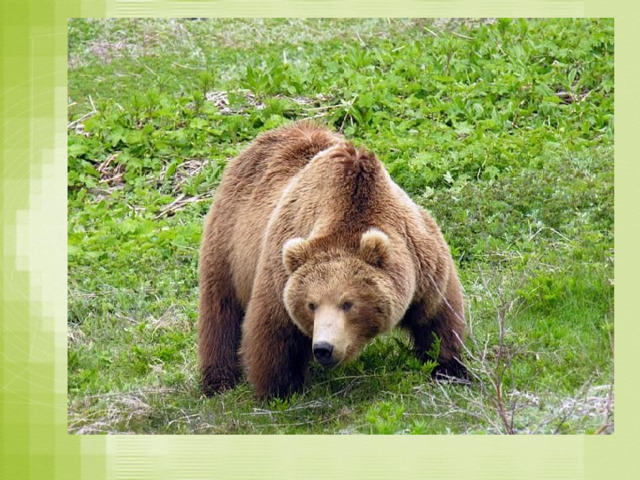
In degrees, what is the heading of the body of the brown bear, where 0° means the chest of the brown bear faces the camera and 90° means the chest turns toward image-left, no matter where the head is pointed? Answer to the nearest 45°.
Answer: approximately 315°
